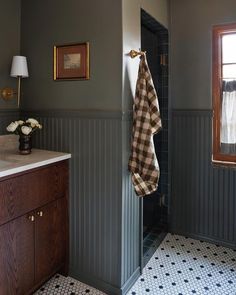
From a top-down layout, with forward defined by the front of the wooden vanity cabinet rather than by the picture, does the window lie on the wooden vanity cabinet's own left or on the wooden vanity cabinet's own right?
on the wooden vanity cabinet's own left

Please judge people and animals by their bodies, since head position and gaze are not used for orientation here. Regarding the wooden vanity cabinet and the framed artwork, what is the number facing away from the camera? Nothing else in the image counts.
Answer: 0

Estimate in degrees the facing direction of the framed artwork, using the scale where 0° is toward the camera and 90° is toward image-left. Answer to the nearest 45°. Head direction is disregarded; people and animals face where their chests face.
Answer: approximately 45°

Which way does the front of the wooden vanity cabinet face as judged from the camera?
facing the viewer and to the right of the viewer
